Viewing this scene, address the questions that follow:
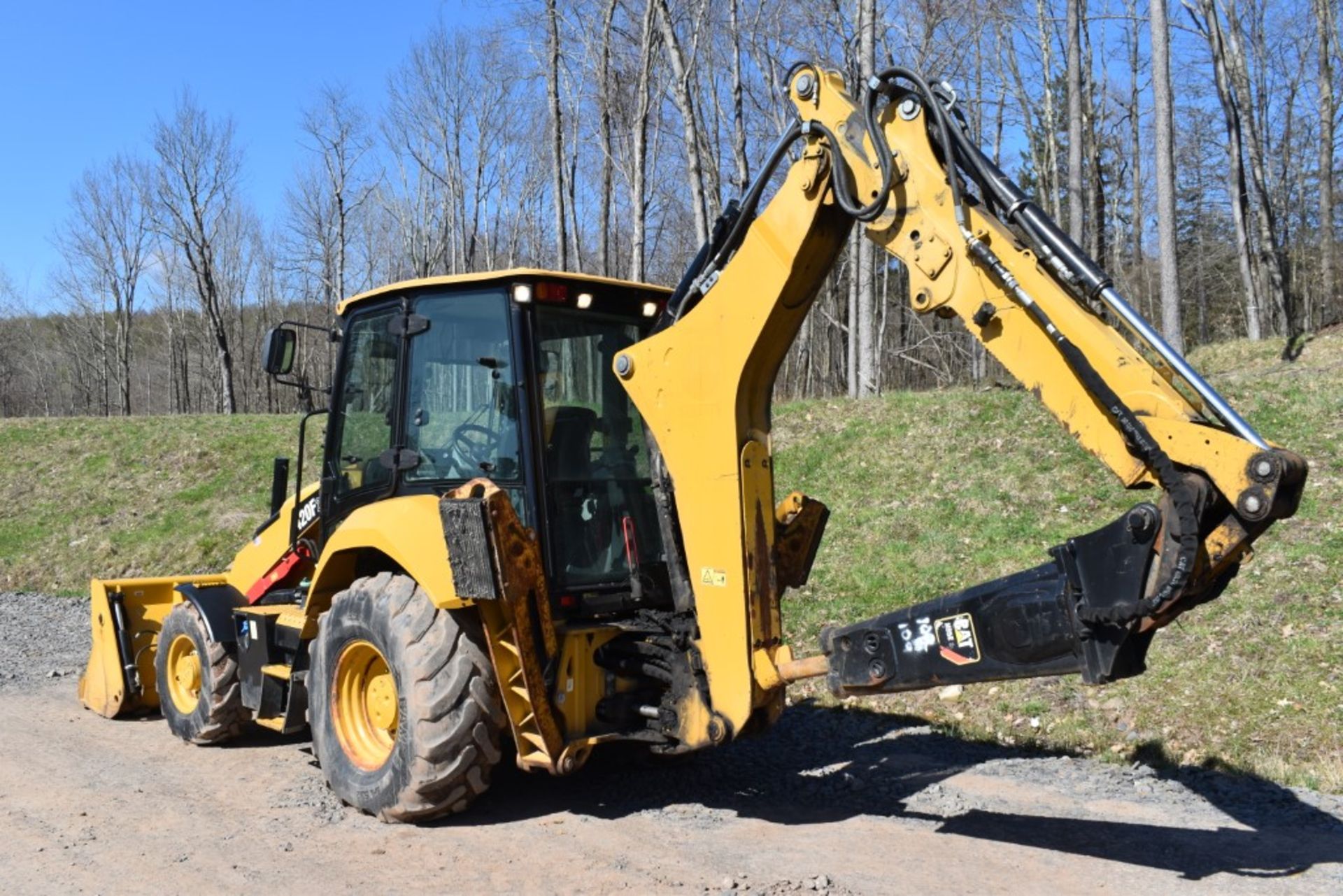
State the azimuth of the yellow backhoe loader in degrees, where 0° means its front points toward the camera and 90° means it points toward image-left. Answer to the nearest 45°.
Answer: approximately 135°

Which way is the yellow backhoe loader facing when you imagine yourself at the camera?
facing away from the viewer and to the left of the viewer
